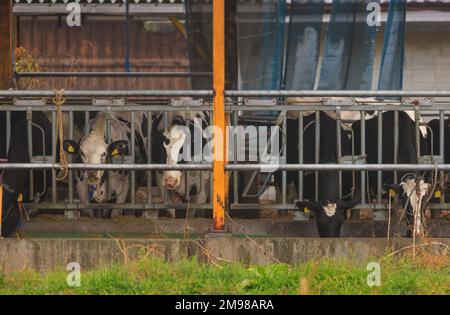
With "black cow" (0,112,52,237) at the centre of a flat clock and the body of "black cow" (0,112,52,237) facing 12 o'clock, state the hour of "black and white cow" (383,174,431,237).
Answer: "black and white cow" (383,174,431,237) is roughly at 8 o'clock from "black cow" (0,112,52,237).

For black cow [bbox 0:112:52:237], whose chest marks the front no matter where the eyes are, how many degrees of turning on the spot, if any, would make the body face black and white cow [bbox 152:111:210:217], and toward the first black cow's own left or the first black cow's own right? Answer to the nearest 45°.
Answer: approximately 135° to the first black cow's own left

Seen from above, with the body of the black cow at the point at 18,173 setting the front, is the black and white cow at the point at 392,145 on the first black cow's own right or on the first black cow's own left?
on the first black cow's own left

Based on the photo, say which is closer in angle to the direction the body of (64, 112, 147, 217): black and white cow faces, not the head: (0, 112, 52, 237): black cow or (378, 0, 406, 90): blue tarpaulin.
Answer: the black cow

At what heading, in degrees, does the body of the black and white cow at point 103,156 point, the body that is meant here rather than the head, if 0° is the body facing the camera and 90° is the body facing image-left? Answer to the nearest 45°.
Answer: approximately 45°

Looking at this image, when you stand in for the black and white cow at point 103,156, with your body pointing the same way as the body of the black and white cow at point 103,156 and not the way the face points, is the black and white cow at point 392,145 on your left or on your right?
on your left
